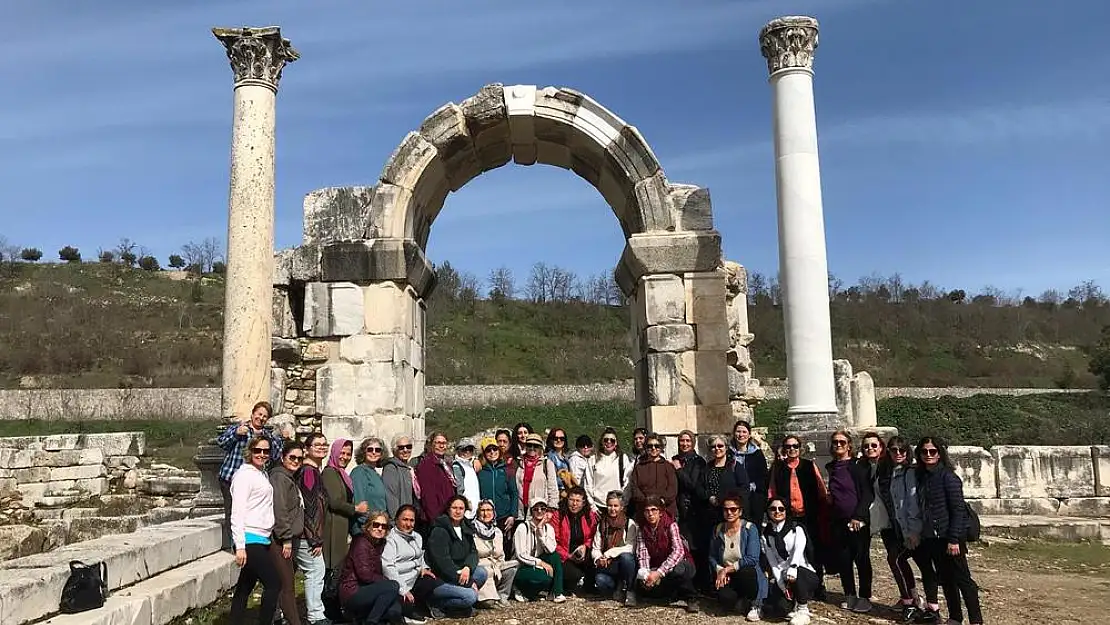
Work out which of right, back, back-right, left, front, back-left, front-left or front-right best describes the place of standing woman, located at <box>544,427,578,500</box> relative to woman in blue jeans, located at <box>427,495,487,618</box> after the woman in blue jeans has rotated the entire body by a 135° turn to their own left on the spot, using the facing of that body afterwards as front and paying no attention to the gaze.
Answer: front-right

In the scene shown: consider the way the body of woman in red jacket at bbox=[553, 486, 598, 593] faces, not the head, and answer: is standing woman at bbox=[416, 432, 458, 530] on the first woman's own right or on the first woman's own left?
on the first woman's own right

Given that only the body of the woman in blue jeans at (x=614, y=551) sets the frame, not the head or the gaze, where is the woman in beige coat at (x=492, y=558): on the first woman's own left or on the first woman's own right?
on the first woman's own right

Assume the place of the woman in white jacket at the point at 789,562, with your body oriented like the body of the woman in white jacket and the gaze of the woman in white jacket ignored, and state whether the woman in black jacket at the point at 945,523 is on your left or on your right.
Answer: on your left

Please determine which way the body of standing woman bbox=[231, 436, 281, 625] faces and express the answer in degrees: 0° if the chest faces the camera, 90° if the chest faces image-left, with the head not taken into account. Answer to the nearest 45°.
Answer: approximately 315°

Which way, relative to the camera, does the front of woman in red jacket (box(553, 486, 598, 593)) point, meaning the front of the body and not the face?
toward the camera

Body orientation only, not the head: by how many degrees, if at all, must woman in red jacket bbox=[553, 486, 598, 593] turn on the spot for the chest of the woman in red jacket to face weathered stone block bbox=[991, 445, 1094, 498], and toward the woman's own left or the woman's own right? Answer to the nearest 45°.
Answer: approximately 135° to the woman's own left

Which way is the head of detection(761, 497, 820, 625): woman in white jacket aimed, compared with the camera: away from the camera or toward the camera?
toward the camera

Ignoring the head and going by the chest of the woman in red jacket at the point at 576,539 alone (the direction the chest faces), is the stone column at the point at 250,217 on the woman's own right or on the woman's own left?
on the woman's own right

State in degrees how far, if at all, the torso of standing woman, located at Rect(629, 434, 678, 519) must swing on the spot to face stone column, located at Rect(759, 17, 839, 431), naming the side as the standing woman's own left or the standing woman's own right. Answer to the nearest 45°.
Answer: approximately 180°

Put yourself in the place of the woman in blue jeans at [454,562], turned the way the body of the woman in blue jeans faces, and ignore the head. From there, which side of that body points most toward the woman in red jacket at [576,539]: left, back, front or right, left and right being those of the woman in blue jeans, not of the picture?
left

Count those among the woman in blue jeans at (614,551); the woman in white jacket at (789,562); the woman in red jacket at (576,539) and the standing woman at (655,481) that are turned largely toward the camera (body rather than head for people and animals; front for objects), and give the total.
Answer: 4

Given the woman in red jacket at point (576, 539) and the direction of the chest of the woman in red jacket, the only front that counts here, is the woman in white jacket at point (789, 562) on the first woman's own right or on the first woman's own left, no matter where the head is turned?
on the first woman's own left

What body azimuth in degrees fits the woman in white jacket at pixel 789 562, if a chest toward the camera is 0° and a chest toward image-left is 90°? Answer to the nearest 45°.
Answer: approximately 0°
